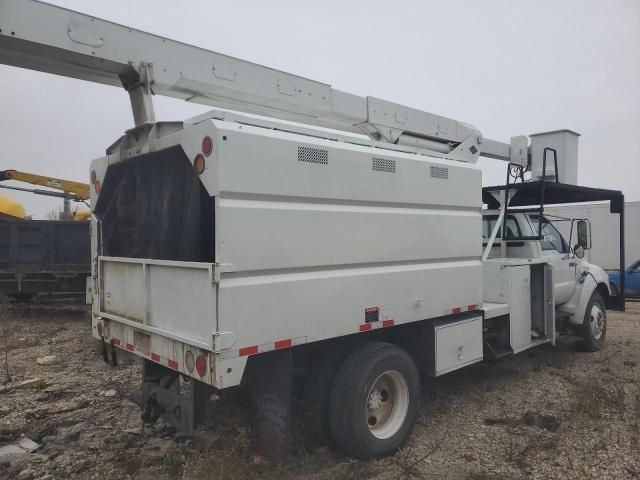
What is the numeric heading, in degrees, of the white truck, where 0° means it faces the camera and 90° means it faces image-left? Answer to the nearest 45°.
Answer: approximately 225°

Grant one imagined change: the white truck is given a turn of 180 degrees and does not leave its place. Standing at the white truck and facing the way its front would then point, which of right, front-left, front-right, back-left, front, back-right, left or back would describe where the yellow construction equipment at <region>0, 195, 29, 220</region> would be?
right

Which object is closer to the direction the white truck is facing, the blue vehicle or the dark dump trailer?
the blue vehicle

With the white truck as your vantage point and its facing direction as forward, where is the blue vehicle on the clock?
The blue vehicle is roughly at 12 o'clock from the white truck.

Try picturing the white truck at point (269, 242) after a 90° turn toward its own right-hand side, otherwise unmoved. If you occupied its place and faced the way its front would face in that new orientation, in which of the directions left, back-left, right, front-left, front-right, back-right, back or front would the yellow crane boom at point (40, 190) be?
back

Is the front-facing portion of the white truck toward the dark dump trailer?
no
